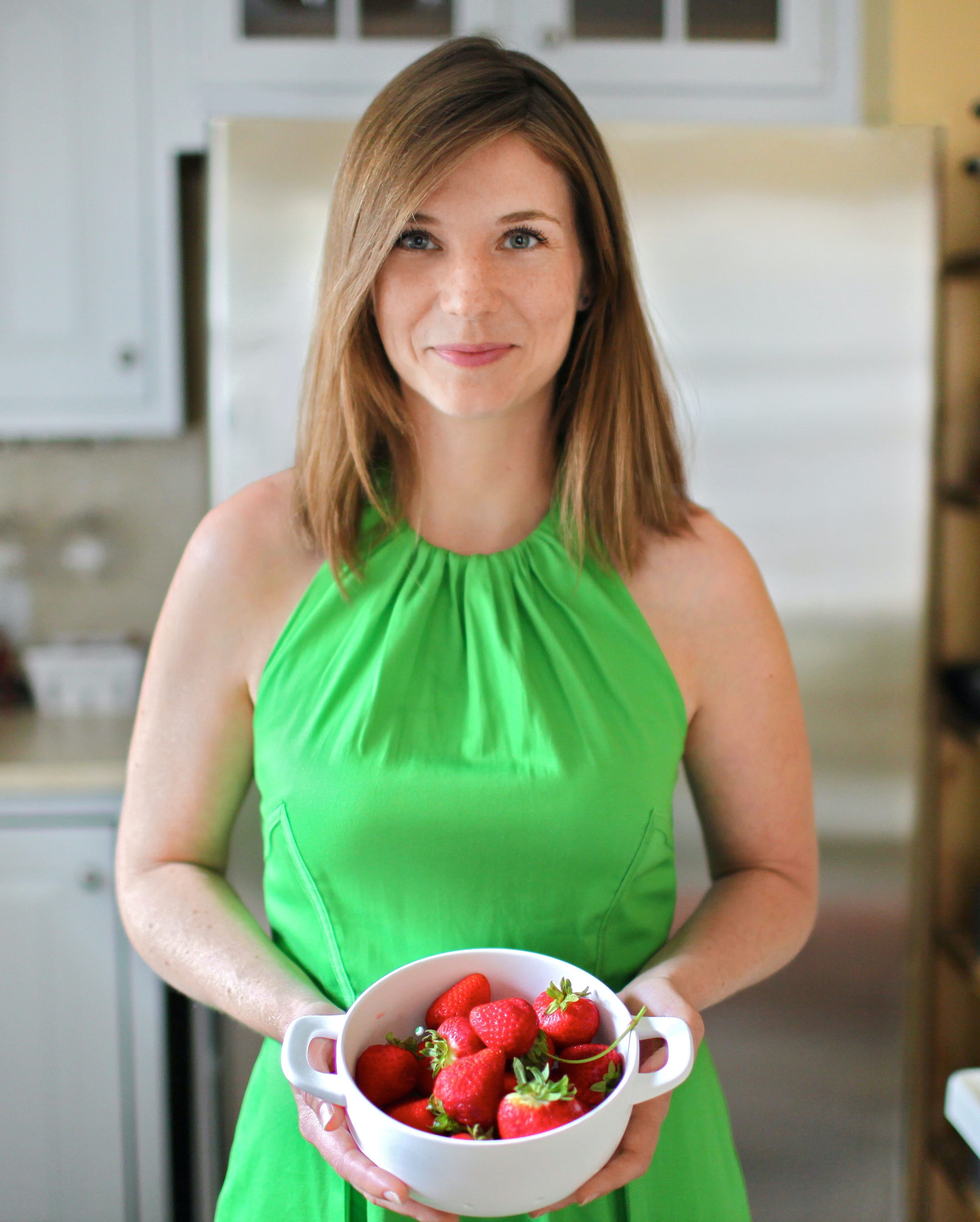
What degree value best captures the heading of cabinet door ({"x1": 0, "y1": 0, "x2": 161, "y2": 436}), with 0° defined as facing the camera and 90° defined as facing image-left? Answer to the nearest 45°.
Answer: approximately 0°

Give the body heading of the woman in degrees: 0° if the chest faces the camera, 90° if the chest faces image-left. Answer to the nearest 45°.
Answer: approximately 0°

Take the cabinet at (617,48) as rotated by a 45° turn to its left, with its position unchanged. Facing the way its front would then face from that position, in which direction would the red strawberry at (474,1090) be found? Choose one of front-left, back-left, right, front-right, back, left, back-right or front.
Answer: front-right

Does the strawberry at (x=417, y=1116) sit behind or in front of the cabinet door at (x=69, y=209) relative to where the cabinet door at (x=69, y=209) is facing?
in front
